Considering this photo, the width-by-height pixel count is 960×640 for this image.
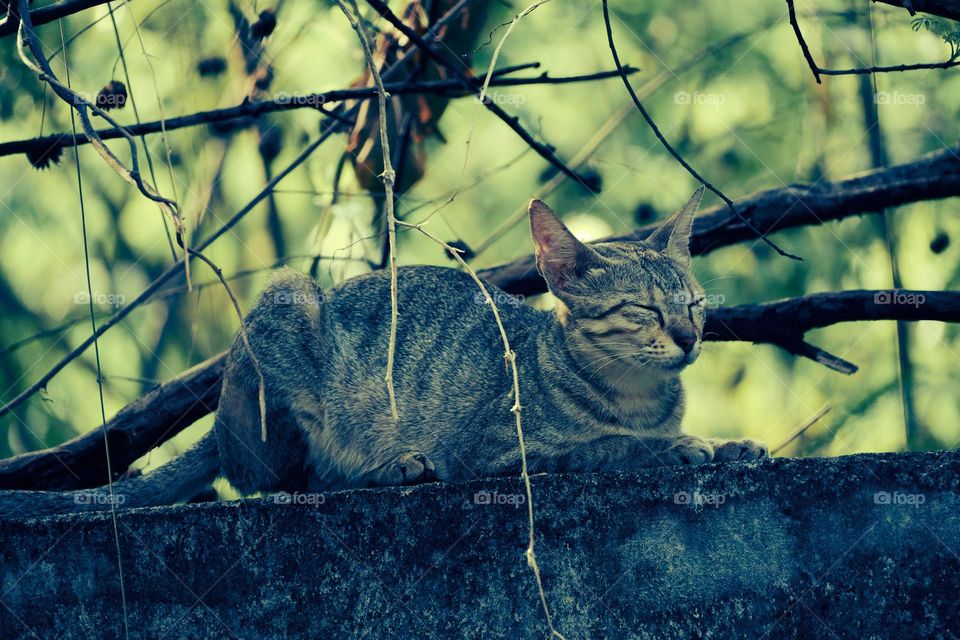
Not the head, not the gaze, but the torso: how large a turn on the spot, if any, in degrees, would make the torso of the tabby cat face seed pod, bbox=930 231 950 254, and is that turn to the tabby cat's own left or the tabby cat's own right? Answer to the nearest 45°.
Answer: approximately 45° to the tabby cat's own left

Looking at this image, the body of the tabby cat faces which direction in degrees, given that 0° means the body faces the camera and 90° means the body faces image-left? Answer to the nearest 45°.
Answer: approximately 270°
